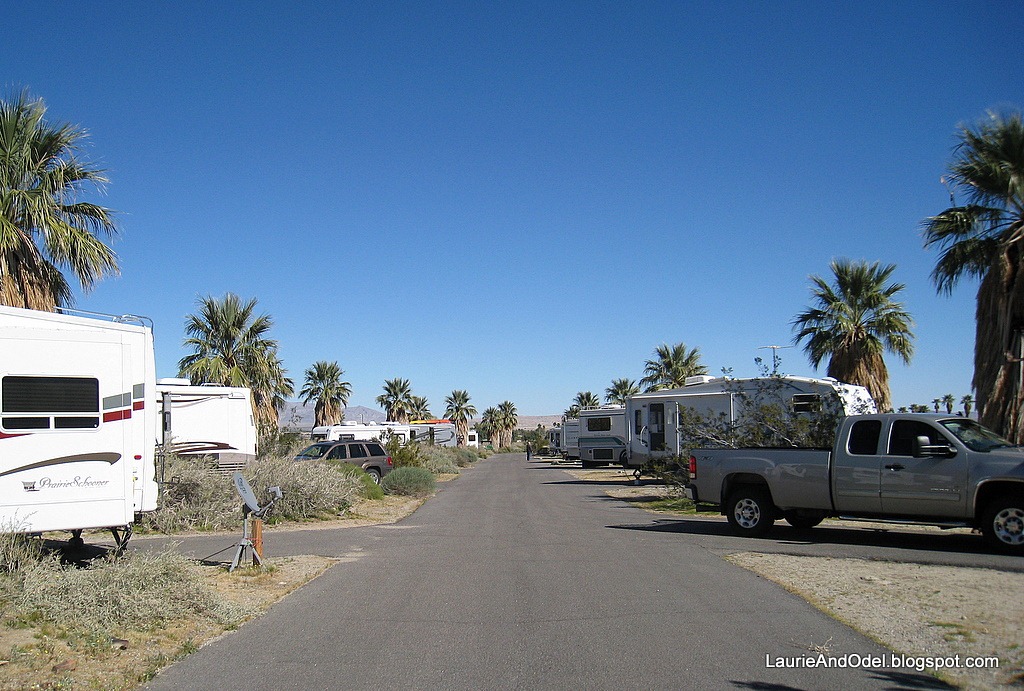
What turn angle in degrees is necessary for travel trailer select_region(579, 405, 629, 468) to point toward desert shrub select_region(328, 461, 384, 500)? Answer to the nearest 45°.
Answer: approximately 90° to its right

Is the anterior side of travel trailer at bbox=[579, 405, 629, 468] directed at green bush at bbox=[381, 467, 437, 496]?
no

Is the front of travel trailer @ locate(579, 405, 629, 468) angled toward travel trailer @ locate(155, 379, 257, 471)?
no

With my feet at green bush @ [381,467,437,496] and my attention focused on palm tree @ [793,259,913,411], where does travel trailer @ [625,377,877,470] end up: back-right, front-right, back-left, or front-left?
front-right

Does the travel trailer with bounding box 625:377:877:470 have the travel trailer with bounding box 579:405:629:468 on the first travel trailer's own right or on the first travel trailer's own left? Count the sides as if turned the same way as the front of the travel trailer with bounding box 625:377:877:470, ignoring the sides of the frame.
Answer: on the first travel trailer's own left

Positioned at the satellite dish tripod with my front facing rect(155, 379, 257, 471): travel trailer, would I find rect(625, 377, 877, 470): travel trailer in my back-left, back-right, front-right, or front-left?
front-right

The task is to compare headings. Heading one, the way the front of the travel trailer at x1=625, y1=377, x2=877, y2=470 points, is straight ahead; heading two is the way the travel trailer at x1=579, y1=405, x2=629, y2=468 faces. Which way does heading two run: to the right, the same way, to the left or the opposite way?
the same way

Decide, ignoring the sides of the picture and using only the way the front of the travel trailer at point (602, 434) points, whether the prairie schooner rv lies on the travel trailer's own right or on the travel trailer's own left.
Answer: on the travel trailer's own right

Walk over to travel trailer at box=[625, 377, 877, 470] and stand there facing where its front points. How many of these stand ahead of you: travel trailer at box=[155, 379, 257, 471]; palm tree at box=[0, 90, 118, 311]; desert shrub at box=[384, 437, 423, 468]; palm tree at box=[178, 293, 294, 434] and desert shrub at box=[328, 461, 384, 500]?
0

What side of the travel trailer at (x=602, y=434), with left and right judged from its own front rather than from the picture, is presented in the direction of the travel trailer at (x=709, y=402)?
right

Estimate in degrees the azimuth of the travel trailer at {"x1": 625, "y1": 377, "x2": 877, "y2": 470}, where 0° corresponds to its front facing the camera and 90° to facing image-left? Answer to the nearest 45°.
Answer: approximately 270°
